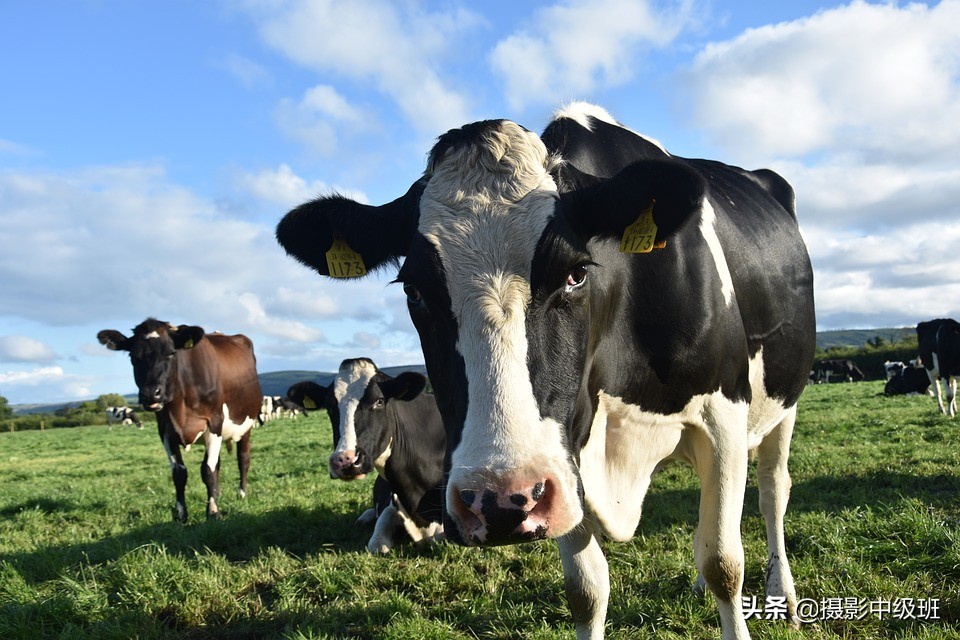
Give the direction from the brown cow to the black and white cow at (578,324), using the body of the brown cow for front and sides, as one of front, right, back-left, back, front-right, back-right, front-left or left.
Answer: front-left

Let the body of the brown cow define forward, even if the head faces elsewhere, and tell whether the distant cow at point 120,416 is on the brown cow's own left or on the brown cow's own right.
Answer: on the brown cow's own right

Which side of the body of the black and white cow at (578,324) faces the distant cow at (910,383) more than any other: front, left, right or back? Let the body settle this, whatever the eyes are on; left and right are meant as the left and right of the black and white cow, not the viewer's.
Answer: back

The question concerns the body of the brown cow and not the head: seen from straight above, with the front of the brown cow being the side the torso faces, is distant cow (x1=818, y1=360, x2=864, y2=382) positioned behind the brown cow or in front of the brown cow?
behind

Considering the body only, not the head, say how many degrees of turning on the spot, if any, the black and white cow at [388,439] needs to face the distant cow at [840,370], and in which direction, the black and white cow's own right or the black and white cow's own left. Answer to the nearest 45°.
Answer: approximately 180°
